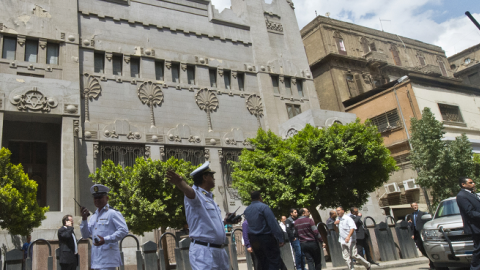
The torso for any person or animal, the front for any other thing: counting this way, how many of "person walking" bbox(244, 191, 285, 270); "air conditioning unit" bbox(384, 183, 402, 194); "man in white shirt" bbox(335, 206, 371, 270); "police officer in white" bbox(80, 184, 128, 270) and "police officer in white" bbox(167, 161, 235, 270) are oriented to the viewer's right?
1

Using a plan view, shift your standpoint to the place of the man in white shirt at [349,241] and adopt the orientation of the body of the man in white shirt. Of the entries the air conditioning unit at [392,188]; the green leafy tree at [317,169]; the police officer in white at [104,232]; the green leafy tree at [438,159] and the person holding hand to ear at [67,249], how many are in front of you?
2

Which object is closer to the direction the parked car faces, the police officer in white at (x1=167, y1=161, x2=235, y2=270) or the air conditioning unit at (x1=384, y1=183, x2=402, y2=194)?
the police officer in white

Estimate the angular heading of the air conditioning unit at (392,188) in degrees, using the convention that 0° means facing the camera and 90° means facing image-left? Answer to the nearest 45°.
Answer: approximately 45°

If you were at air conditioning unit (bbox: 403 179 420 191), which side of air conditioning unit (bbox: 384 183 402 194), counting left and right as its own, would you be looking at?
left

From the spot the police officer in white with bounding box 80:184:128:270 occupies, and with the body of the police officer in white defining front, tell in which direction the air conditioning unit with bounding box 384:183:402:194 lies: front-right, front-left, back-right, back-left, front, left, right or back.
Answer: back

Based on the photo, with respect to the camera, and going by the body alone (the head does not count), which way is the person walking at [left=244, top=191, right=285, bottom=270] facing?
away from the camera

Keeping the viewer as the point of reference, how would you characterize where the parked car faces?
facing the viewer

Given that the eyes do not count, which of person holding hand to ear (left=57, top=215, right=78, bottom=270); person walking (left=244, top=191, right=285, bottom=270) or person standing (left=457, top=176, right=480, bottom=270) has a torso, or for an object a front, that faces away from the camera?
person walking (left=244, top=191, right=285, bottom=270)
